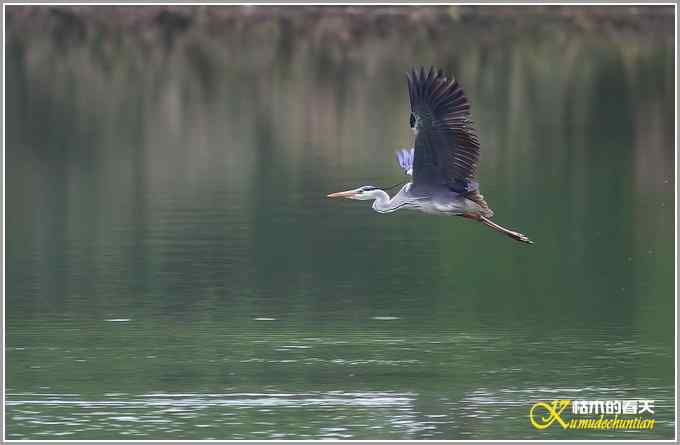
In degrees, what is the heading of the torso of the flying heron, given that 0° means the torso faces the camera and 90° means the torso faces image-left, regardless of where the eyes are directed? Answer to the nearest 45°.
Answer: approximately 90°
